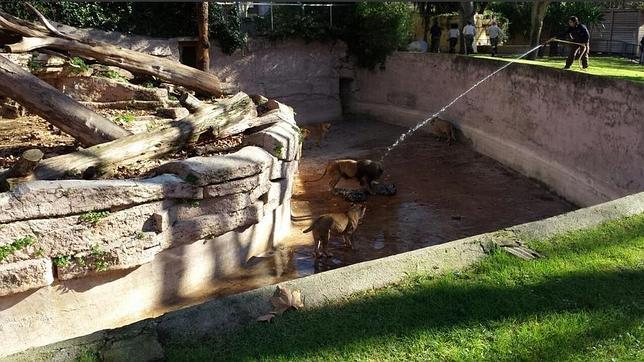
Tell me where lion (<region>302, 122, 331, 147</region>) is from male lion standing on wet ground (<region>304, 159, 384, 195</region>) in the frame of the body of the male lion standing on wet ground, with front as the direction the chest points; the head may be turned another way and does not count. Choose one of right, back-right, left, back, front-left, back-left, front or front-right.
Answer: left

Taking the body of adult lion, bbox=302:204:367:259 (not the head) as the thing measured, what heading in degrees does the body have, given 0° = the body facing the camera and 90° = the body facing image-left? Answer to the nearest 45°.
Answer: approximately 225°

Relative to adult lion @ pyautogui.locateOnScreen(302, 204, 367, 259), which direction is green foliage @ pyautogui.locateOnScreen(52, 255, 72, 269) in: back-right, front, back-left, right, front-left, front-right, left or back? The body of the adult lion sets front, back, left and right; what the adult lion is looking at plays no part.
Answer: back

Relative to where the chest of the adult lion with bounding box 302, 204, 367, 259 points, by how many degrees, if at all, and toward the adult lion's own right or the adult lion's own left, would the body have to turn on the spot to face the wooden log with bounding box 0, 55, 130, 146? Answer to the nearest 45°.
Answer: approximately 135° to the adult lion's own left

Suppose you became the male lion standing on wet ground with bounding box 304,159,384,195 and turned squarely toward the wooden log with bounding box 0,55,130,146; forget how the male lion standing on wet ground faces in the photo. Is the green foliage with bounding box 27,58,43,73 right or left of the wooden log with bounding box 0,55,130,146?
right

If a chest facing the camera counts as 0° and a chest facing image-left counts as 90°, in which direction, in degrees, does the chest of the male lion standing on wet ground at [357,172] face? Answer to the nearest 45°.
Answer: approximately 270°

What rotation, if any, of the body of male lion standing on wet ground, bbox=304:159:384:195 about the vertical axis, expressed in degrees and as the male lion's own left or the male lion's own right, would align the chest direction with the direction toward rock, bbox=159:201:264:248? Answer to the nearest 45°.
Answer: approximately 90° to the male lion's own right

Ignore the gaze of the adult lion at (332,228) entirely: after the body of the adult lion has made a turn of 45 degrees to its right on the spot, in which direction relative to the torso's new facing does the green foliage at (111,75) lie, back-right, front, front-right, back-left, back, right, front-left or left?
back-left

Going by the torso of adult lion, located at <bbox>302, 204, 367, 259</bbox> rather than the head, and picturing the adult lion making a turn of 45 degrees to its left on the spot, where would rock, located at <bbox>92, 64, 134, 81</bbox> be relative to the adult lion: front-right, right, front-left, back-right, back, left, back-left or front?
front-left
